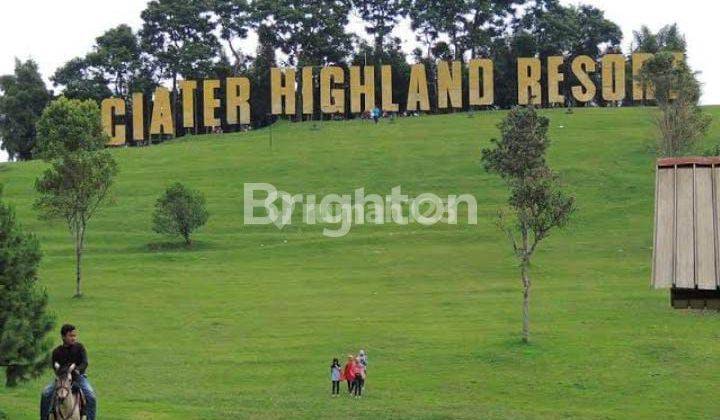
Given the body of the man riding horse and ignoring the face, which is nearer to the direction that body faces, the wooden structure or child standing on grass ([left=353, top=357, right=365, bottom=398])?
the wooden structure

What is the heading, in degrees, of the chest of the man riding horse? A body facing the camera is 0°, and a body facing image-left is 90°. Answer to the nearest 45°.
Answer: approximately 45°

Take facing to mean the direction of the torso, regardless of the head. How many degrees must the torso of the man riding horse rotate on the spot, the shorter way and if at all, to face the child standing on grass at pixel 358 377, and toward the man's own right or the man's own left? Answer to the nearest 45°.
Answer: approximately 180°

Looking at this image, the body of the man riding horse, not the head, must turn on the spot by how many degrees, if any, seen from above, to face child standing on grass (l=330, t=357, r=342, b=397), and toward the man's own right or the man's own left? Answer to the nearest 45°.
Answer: approximately 180°

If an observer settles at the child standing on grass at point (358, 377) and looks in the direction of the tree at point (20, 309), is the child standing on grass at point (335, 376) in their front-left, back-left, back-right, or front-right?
front-right

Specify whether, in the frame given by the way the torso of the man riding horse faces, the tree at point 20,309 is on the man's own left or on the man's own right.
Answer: on the man's own right

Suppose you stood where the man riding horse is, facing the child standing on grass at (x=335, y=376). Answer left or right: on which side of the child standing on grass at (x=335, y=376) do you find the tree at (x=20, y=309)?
left

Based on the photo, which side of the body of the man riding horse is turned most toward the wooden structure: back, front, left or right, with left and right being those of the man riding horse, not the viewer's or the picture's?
left

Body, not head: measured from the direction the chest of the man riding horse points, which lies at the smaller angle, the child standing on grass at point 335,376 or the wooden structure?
the wooden structure
